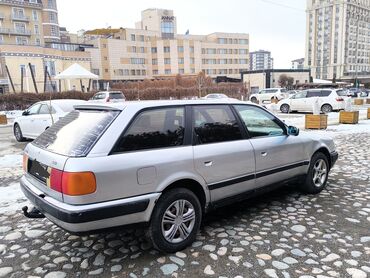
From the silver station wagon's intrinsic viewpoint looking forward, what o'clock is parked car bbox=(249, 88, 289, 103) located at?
The parked car is roughly at 11 o'clock from the silver station wagon.

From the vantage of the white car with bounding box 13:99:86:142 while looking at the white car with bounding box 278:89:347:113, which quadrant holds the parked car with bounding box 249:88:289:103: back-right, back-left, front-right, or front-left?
front-left

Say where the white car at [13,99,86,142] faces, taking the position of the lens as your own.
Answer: facing away from the viewer and to the left of the viewer

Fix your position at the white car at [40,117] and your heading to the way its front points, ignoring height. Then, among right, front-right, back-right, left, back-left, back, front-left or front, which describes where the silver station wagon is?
back-left

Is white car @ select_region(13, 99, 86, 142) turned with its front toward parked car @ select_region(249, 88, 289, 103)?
no

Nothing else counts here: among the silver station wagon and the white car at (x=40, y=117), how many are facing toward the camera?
0

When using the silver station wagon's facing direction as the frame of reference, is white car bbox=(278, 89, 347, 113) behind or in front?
in front

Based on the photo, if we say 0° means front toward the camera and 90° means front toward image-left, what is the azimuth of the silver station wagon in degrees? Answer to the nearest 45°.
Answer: approximately 225°

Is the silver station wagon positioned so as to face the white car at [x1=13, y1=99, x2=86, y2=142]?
no
